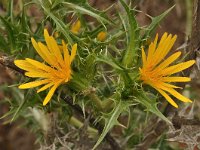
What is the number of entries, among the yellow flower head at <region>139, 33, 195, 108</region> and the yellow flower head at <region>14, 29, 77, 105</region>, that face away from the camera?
0

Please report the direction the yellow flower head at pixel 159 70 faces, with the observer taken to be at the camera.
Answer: facing the viewer and to the right of the viewer

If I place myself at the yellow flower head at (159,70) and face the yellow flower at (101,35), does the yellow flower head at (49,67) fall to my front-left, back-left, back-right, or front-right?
front-left

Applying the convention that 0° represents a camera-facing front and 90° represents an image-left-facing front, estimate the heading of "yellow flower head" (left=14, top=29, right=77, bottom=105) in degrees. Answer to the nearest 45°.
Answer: approximately 45°

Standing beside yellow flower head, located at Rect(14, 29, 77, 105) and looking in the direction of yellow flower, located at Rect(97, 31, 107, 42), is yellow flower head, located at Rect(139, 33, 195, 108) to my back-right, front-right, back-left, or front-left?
front-right

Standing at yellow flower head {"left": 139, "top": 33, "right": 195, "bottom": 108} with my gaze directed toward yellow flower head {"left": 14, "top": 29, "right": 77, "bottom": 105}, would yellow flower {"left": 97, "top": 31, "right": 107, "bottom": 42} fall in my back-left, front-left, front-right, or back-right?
front-right
